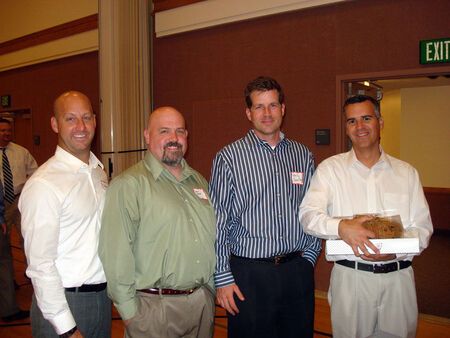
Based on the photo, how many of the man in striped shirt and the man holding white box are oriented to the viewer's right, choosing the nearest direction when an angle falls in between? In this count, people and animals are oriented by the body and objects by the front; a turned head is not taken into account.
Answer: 0

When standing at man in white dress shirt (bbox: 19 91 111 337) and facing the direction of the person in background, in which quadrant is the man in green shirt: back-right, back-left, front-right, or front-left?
back-right

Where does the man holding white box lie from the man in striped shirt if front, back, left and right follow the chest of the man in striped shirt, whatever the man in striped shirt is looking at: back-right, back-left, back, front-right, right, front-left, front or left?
left

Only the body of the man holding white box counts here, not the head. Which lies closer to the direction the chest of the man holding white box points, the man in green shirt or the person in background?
the man in green shirt
